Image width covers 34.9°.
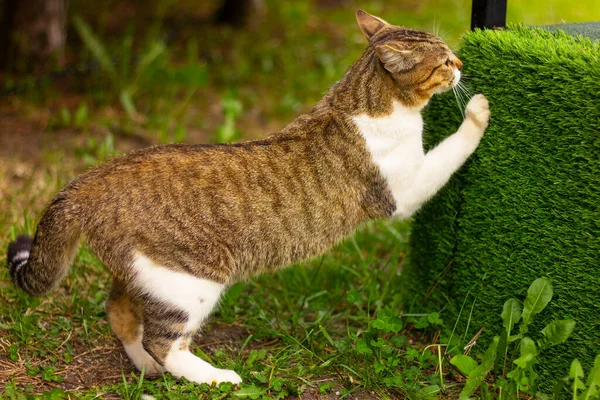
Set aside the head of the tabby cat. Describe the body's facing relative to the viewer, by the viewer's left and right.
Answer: facing to the right of the viewer

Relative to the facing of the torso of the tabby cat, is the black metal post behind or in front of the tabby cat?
in front

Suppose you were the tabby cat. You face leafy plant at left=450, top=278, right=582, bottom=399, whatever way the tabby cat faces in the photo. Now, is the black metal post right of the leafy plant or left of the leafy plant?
left

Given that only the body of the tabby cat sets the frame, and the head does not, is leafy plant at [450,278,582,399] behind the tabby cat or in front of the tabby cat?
in front

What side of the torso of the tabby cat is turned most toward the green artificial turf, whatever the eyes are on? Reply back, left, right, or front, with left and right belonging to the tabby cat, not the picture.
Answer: front
